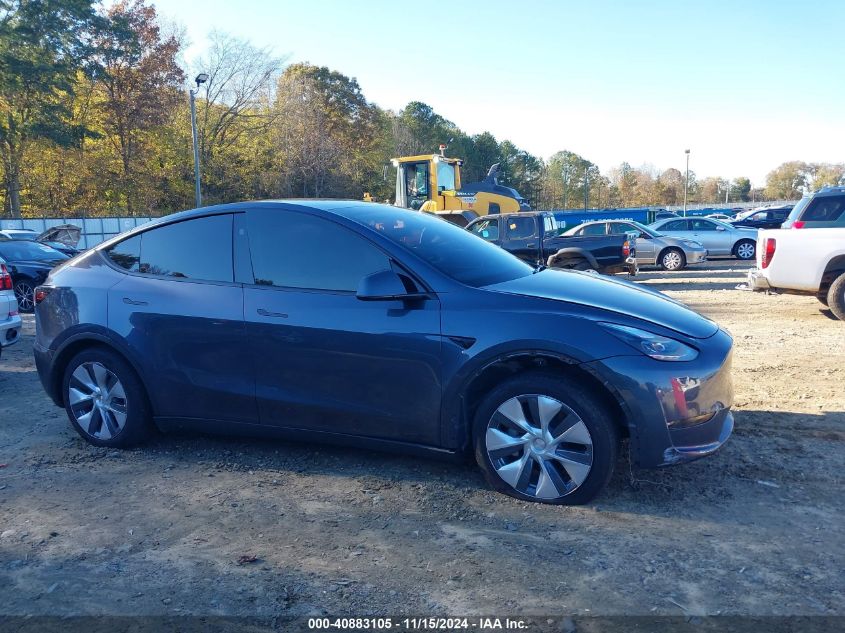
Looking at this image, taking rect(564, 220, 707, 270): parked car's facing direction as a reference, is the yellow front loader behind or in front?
behind

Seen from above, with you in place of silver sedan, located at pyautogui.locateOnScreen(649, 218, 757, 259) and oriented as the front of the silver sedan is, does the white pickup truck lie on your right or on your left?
on your right

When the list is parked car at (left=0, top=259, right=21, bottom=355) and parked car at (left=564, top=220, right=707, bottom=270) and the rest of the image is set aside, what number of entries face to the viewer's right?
1

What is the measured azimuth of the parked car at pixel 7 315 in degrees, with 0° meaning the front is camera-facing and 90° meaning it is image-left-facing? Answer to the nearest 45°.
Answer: approximately 135°

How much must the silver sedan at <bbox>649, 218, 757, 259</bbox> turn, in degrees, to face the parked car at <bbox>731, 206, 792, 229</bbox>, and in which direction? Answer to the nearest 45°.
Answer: approximately 90° to its left

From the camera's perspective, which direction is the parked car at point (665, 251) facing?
to the viewer's right

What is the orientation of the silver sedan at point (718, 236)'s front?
to the viewer's right

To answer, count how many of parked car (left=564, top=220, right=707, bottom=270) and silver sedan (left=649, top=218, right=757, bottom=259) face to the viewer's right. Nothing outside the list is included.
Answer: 2

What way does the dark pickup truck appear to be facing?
to the viewer's left

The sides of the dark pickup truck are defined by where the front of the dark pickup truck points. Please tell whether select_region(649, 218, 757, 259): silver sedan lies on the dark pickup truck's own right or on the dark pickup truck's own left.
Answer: on the dark pickup truck's own right

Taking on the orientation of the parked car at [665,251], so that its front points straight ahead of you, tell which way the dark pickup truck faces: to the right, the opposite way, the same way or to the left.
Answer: the opposite way
